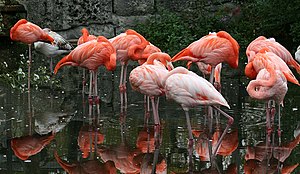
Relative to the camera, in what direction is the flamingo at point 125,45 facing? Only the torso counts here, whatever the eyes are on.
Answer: to the viewer's right

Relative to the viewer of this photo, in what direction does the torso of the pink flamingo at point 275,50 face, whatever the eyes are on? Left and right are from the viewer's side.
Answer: facing to the left of the viewer

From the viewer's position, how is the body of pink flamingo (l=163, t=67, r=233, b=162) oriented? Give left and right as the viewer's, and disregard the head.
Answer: facing to the left of the viewer
